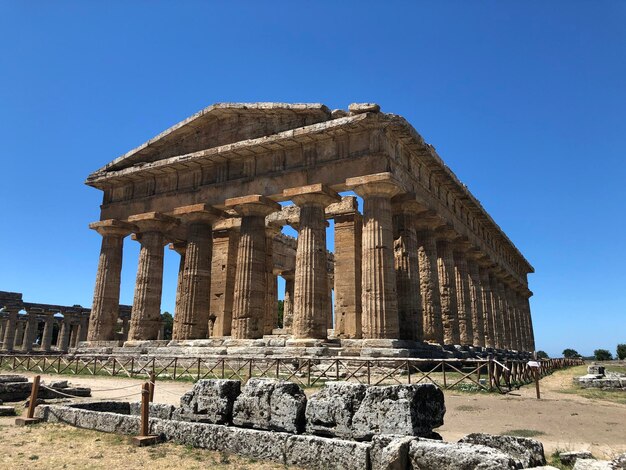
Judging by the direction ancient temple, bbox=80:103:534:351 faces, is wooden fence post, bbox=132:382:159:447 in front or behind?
in front

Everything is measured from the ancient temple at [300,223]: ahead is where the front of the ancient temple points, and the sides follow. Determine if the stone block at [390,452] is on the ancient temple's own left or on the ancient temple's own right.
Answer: on the ancient temple's own left

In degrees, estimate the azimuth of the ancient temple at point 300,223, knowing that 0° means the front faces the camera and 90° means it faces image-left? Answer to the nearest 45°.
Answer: approximately 45°

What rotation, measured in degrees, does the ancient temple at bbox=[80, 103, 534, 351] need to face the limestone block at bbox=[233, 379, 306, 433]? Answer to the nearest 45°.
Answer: approximately 45° to its left

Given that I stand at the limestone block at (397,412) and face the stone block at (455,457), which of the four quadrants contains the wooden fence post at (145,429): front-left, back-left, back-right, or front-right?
back-right

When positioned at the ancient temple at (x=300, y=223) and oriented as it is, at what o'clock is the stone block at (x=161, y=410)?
The stone block is roughly at 11 o'clock from the ancient temple.

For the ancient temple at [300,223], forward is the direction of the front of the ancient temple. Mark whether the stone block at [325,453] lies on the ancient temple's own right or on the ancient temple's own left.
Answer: on the ancient temple's own left

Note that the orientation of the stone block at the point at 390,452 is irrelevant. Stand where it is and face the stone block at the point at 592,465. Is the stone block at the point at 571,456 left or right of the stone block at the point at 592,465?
left

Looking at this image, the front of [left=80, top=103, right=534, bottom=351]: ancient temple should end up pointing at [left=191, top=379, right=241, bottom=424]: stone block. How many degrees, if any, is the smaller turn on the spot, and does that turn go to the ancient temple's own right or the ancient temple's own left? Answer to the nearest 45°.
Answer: approximately 45° to the ancient temple's own left

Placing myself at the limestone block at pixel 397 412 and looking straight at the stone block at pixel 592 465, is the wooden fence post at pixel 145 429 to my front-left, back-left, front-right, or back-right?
back-right
